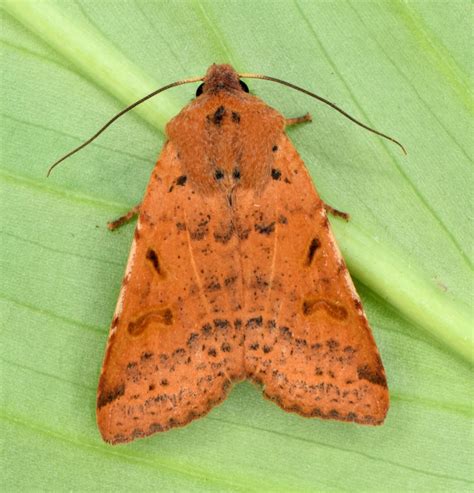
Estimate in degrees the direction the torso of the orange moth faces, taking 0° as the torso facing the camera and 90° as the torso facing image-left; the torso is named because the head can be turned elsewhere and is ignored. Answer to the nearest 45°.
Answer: approximately 180°
